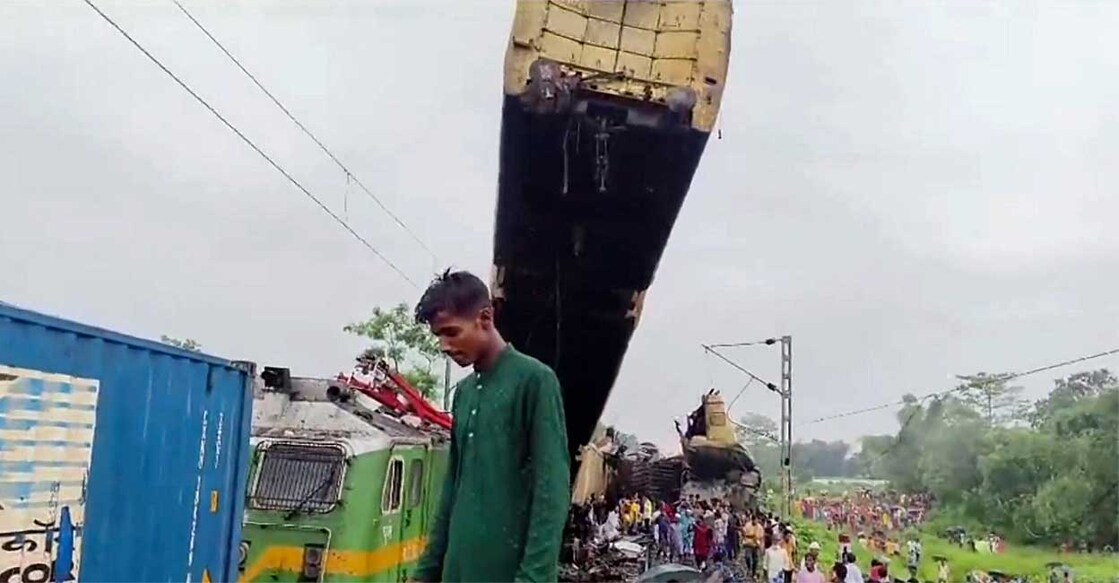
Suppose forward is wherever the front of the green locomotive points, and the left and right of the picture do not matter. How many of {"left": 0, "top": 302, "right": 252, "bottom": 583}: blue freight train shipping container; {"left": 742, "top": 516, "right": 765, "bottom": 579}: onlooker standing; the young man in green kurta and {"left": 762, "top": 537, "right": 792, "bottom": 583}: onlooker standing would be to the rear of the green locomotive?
2

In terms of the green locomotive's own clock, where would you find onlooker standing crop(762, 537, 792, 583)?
The onlooker standing is roughly at 6 o'clock from the green locomotive.

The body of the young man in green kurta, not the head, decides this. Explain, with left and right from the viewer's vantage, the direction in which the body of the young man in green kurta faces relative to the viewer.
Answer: facing the viewer and to the left of the viewer

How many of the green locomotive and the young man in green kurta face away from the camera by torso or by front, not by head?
0

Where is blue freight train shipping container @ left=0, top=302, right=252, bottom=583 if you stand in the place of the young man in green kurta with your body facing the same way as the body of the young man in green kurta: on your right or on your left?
on your right

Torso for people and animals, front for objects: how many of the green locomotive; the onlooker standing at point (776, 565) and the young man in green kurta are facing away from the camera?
1

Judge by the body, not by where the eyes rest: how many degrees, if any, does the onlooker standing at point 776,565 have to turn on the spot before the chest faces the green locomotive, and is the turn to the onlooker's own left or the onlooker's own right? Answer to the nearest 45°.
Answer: approximately 135° to the onlooker's own left

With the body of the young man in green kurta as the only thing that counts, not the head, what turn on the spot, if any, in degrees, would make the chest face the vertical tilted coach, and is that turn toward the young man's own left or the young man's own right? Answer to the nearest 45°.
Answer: approximately 135° to the young man's own right

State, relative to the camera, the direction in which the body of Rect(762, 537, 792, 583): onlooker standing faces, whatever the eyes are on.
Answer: toward the camera
